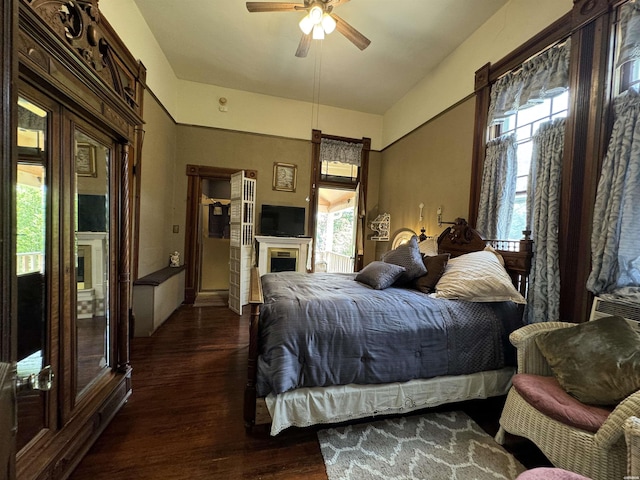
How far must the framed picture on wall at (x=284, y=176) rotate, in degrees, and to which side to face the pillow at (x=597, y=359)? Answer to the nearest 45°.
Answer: approximately 45° to its left

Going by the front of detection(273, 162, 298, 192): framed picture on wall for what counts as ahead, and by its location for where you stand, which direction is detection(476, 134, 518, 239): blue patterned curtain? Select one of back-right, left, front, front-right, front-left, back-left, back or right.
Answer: front-left

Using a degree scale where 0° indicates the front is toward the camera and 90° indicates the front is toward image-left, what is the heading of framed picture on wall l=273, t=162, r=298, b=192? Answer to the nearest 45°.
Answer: approximately 0°

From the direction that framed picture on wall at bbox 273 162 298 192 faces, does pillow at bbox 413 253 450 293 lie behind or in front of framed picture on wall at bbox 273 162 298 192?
in front

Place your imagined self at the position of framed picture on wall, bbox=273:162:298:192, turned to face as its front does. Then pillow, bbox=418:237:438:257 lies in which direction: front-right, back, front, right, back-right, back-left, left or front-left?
front-left

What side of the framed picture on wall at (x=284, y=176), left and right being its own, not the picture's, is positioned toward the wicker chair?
front

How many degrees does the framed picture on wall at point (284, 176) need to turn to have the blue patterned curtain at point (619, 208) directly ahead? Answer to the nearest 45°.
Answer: approximately 45° to its left

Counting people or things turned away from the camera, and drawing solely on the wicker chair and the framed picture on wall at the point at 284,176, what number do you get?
0

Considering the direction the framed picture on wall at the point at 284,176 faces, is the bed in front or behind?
in front

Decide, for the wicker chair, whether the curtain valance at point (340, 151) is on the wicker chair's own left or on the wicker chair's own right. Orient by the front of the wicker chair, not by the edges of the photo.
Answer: on the wicker chair's own right

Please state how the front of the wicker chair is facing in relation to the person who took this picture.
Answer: facing the viewer and to the left of the viewer

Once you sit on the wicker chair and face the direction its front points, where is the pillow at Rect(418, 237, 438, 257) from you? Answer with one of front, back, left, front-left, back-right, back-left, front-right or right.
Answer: right

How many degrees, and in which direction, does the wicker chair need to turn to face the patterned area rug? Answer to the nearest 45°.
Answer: approximately 45° to its right

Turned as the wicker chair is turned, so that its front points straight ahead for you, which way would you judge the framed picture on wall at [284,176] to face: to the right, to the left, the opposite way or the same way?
to the left
